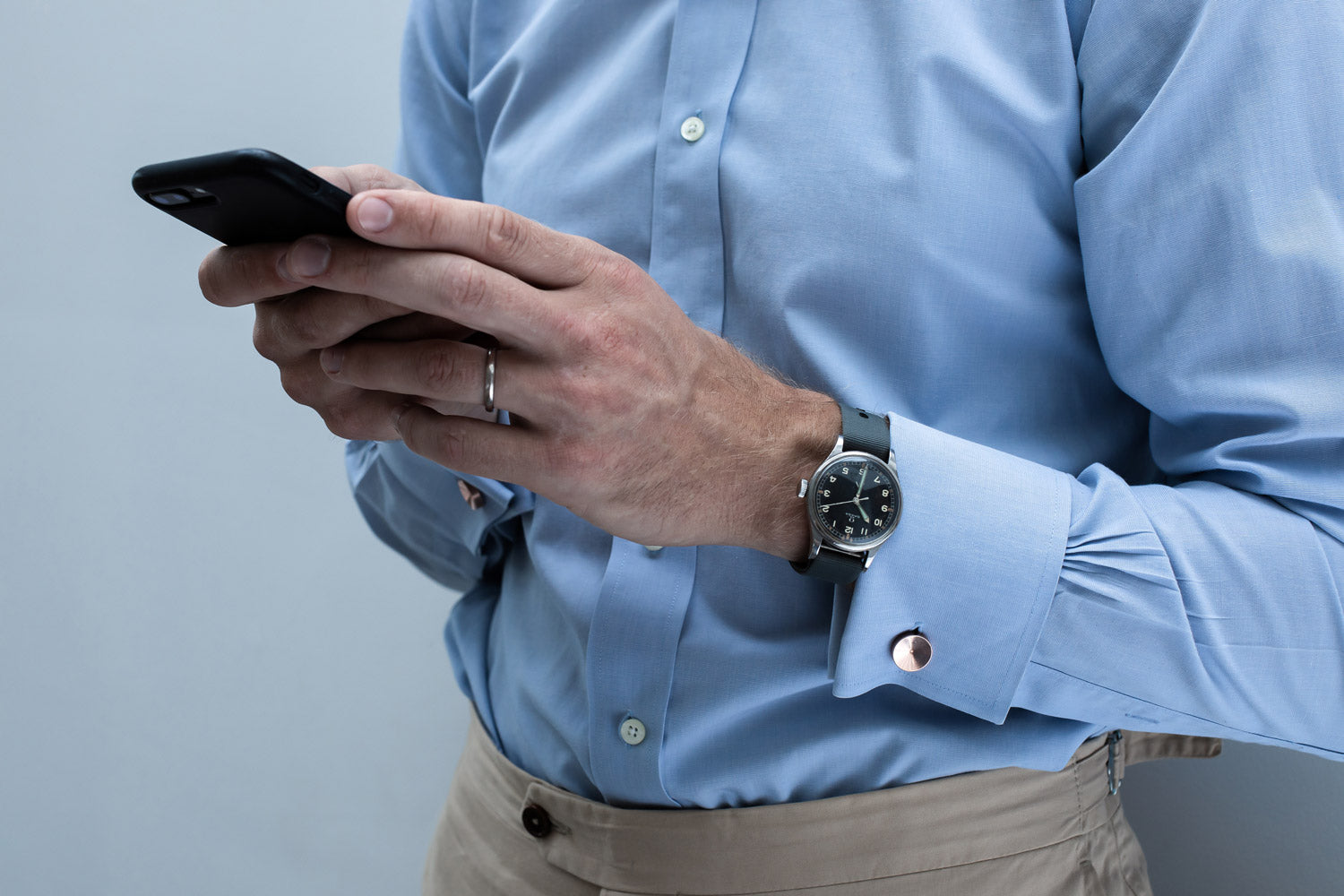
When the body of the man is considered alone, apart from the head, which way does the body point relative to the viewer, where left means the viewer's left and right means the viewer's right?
facing the viewer and to the left of the viewer
